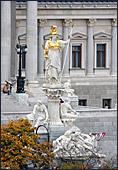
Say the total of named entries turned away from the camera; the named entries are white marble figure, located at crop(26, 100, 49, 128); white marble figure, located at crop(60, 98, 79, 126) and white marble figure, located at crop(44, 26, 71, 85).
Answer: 0

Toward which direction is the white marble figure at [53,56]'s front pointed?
toward the camera

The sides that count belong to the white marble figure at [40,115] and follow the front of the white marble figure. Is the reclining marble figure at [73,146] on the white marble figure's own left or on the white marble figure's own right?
on the white marble figure's own left

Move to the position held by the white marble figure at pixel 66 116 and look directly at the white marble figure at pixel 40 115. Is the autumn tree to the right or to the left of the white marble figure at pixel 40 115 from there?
left

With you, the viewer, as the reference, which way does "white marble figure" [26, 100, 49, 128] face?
facing the viewer and to the left of the viewer

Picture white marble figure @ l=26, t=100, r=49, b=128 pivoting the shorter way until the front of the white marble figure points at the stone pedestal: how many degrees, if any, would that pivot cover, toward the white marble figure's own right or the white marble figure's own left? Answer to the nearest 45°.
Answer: approximately 135° to the white marble figure's own left

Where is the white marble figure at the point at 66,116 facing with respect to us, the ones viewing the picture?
facing the viewer and to the right of the viewer

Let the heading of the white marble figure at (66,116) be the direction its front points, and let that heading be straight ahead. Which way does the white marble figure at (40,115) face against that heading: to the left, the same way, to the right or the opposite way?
to the right

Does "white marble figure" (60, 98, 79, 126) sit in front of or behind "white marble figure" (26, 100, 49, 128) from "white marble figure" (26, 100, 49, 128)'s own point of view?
behind

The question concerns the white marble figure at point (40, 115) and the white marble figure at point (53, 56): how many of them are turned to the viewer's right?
0

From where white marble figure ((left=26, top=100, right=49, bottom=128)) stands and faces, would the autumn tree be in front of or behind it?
in front
